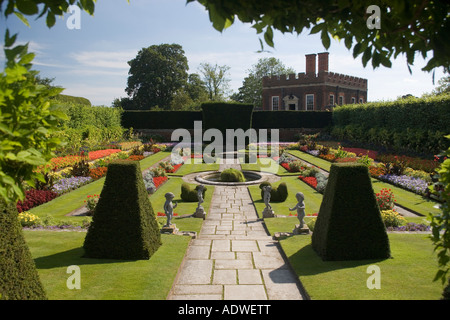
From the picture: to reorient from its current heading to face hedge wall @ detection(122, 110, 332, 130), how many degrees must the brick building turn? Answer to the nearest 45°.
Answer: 0° — it already faces it

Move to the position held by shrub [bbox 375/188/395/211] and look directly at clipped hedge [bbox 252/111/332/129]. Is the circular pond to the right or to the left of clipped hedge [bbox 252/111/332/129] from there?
left

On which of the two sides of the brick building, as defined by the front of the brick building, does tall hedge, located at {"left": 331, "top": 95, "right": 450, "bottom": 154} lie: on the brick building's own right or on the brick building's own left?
on the brick building's own left

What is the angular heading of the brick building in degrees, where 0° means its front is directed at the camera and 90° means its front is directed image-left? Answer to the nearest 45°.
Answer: approximately 45°
